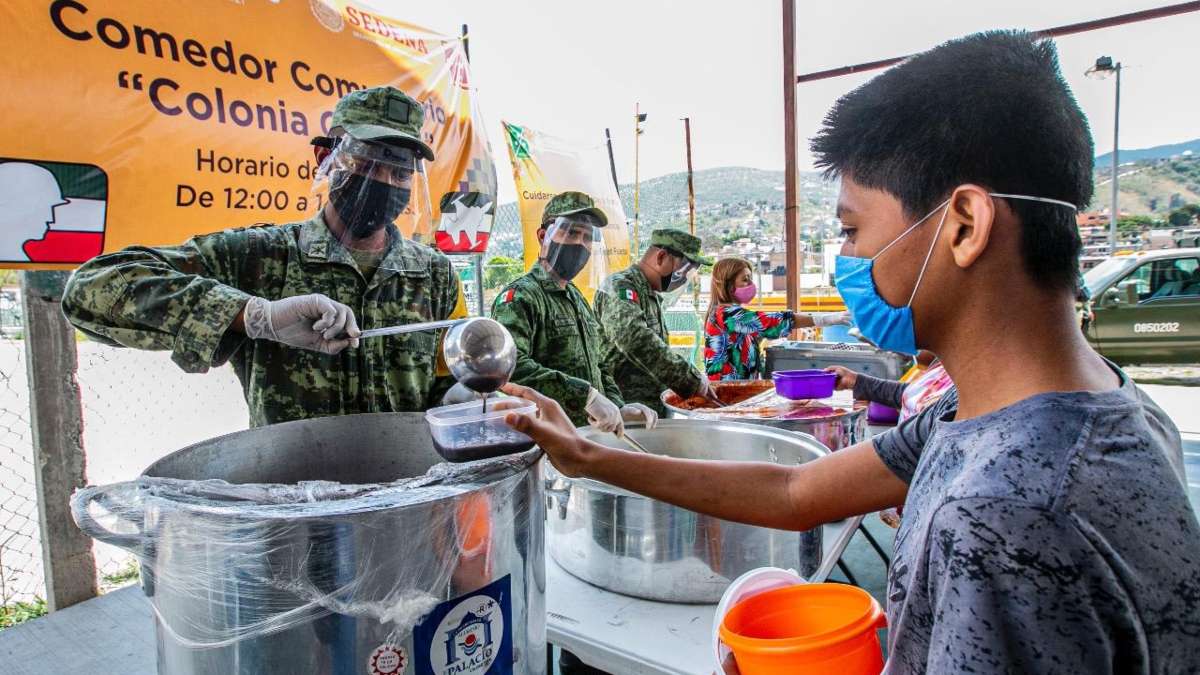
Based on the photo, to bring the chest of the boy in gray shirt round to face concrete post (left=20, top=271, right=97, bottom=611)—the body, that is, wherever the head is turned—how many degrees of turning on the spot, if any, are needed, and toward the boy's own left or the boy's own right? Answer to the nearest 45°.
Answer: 0° — they already face it

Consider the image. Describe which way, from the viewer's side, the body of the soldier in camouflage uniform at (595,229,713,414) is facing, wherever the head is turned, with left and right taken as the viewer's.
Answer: facing to the right of the viewer

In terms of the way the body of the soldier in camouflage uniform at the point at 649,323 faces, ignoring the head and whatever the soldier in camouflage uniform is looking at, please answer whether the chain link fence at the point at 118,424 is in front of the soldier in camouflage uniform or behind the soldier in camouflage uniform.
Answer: behind

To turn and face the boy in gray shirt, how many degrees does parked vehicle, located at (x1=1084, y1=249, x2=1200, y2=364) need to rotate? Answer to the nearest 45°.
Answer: approximately 90° to its left

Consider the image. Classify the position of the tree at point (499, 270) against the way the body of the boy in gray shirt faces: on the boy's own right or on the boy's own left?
on the boy's own right

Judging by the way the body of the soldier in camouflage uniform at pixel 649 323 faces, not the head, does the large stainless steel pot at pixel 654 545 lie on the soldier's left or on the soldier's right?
on the soldier's right

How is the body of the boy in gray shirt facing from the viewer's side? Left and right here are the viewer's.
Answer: facing to the left of the viewer
